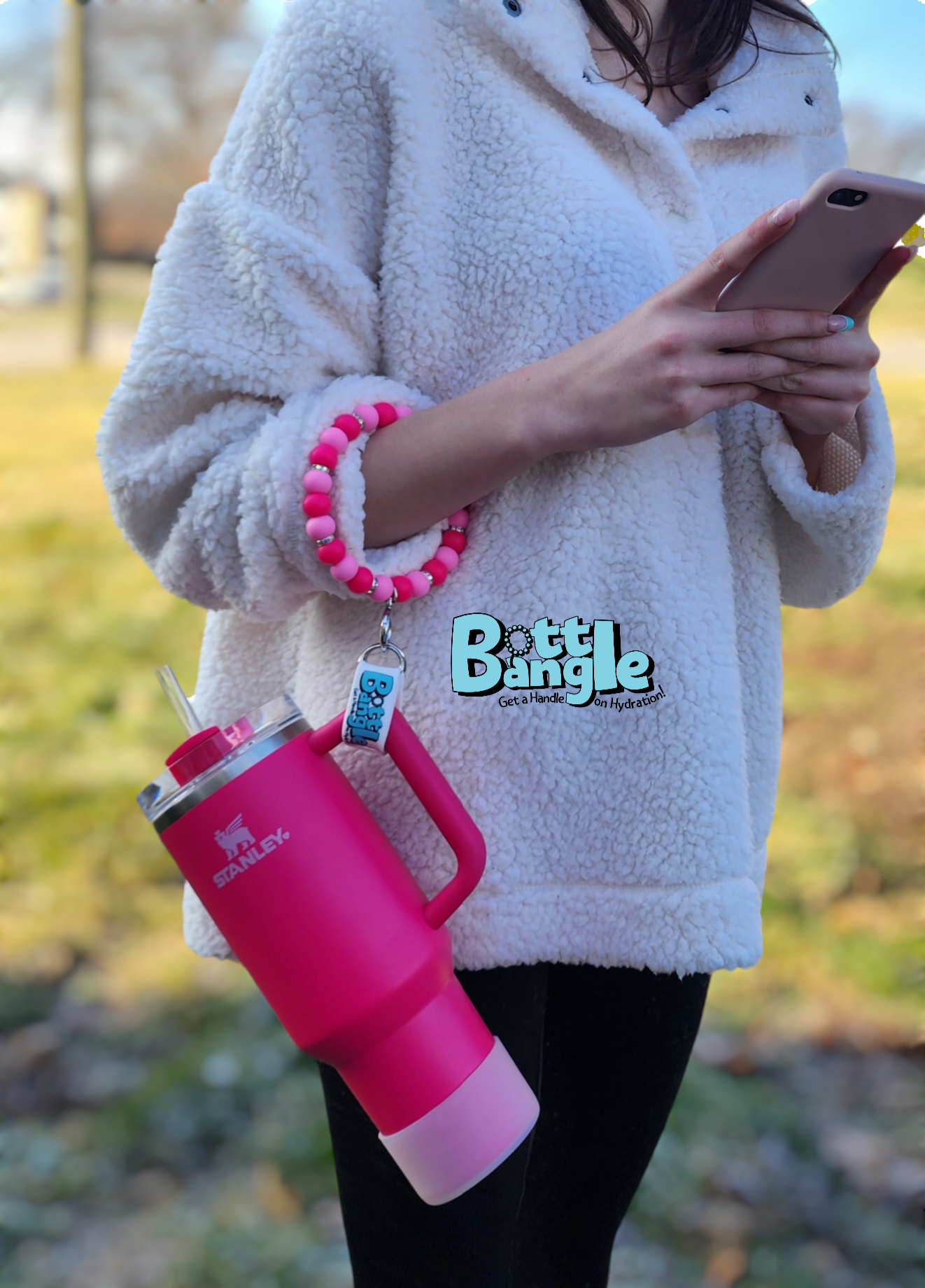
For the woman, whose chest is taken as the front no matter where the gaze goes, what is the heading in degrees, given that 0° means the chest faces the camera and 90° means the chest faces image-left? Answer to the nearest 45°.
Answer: approximately 315°

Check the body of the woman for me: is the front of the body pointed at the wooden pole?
no

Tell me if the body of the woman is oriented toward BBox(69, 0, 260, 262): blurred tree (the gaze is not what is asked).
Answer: no
